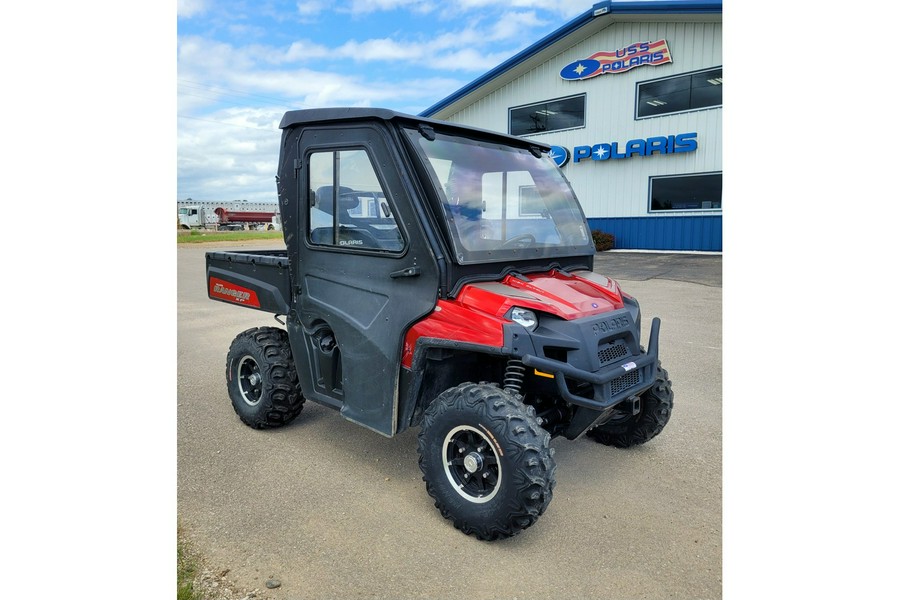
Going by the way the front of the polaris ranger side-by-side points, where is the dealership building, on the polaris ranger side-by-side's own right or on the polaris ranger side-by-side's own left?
on the polaris ranger side-by-side's own left

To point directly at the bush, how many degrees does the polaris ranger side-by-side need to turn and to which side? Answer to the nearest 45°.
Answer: approximately 135° to its left

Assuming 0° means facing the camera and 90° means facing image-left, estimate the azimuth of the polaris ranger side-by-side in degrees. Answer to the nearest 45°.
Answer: approximately 315°
